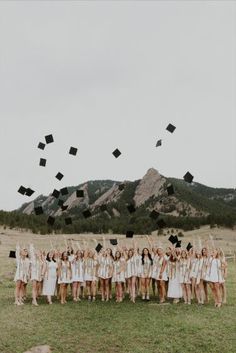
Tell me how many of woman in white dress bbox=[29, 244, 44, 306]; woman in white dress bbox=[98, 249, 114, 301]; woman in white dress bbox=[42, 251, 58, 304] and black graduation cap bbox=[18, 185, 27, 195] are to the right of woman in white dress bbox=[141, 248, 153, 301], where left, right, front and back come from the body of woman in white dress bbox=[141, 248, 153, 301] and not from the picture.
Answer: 4

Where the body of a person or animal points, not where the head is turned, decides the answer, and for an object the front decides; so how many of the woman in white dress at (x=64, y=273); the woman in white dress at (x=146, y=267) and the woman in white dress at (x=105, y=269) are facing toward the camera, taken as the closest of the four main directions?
3

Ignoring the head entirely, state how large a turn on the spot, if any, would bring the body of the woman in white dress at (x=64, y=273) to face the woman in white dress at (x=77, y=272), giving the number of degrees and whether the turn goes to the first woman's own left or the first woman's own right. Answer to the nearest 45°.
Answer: approximately 90° to the first woman's own left

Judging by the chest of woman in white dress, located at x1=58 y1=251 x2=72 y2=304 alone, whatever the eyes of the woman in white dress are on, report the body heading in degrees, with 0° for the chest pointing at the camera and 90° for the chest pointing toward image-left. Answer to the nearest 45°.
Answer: approximately 0°

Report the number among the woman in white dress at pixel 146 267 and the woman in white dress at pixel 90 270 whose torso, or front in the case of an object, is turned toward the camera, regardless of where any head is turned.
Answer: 2

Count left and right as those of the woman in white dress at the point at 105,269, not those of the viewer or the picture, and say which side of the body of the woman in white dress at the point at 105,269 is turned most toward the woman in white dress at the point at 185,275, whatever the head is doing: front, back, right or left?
left

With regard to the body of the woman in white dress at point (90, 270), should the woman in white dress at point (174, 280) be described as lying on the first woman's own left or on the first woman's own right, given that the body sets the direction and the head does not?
on the first woman's own left

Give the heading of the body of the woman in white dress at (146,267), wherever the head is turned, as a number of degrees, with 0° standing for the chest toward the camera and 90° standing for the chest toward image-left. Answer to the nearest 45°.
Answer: approximately 0°
